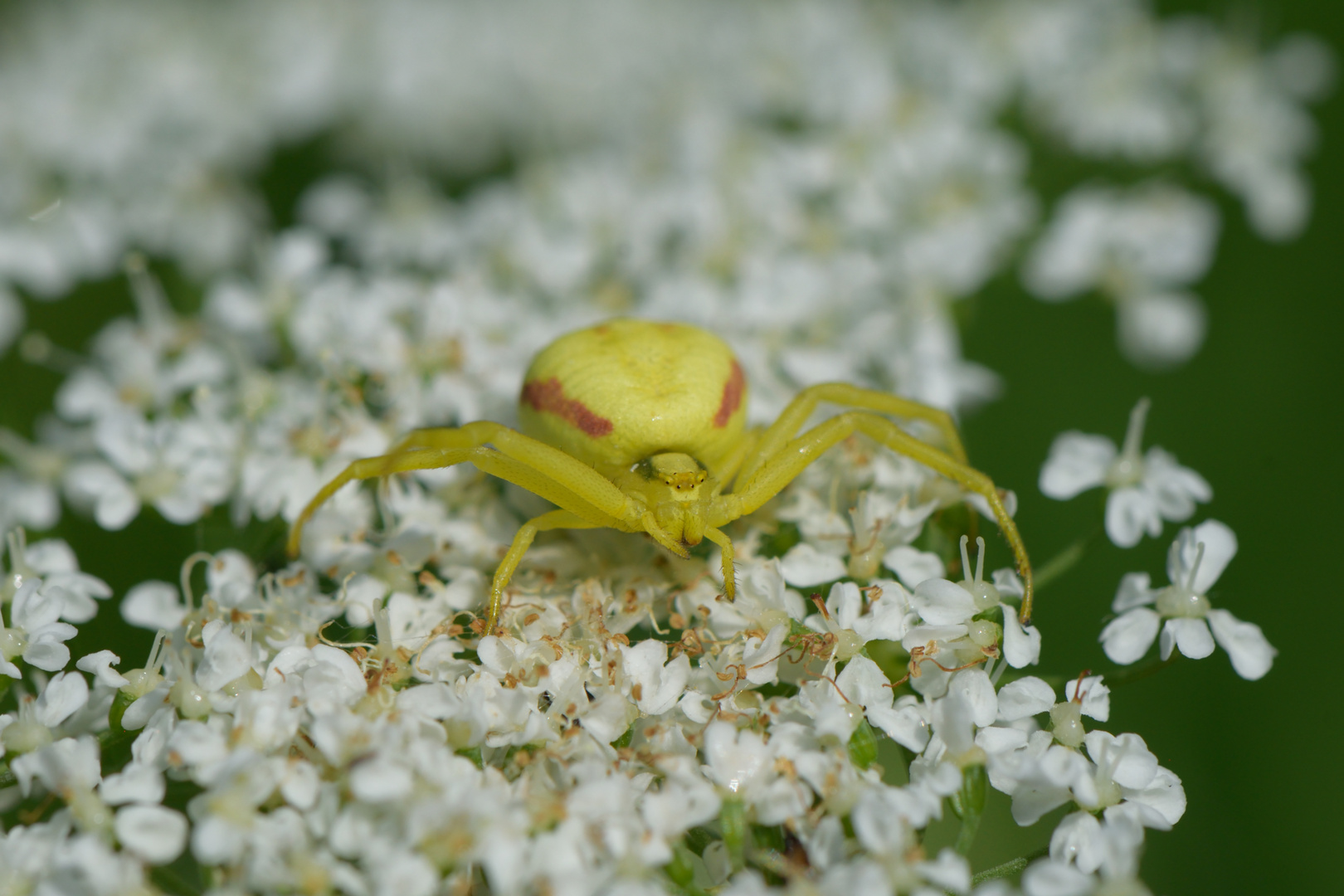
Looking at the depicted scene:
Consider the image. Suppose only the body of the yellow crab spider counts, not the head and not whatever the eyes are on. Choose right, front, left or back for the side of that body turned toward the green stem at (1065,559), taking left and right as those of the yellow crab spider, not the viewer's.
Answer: left

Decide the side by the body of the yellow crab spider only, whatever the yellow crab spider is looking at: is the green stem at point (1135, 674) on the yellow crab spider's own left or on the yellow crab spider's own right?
on the yellow crab spider's own left

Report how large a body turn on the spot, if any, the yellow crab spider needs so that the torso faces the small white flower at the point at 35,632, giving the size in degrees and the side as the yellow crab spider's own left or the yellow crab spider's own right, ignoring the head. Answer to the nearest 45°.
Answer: approximately 90° to the yellow crab spider's own right

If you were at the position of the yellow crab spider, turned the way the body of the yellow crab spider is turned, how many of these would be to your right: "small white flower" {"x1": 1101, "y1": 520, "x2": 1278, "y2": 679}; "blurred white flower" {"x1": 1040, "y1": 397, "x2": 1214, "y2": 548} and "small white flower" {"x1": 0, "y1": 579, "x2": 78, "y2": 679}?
1

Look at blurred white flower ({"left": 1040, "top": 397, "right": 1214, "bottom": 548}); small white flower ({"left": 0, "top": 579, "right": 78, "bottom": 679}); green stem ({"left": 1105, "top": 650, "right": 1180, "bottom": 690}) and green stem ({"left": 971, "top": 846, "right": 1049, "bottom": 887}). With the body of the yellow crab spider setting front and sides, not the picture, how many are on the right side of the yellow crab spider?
1

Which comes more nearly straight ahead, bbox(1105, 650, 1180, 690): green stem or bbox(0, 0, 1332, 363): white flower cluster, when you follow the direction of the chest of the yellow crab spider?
the green stem

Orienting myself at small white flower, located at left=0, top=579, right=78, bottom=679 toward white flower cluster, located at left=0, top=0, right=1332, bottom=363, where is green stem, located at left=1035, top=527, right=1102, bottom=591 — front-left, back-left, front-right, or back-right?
front-right

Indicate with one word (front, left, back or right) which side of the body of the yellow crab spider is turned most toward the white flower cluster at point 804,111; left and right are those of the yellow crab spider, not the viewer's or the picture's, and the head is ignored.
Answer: back

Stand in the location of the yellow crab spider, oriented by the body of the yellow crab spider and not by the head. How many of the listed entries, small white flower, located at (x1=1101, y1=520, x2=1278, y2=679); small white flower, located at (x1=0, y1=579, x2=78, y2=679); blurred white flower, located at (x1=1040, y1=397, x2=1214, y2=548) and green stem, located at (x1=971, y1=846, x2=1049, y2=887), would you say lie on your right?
1

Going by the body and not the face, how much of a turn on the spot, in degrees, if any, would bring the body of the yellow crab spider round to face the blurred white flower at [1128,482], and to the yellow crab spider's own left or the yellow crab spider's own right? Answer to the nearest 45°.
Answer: approximately 90° to the yellow crab spider's own left

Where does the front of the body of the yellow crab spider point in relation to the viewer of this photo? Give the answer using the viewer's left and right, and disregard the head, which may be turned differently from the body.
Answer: facing the viewer

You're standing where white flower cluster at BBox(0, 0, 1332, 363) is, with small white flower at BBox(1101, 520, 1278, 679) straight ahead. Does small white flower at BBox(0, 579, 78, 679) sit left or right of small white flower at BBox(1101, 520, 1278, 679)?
right

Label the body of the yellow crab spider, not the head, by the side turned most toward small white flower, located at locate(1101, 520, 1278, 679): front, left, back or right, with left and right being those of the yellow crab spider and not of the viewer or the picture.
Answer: left

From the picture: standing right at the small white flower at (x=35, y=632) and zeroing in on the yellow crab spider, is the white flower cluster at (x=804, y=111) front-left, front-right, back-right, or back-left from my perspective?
front-left

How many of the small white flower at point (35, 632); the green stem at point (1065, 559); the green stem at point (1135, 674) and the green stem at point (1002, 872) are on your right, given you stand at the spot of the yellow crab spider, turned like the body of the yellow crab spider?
1

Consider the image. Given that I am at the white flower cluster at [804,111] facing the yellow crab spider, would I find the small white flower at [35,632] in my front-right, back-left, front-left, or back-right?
front-right

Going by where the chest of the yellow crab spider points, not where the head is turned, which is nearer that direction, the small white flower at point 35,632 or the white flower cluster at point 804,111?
the small white flower

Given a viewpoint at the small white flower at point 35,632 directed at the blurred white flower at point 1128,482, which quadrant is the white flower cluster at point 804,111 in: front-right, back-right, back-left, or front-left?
front-left
